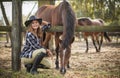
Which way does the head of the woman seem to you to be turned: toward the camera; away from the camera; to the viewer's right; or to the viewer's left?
toward the camera

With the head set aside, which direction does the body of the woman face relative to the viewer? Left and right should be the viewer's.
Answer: facing the viewer and to the right of the viewer

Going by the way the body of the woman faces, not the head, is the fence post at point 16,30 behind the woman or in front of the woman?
behind
